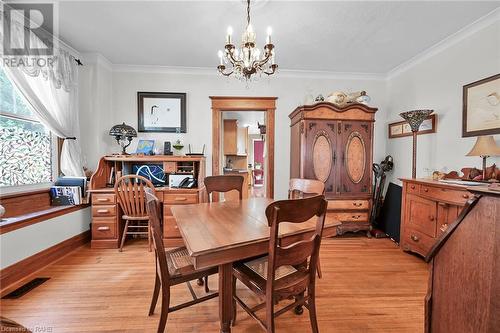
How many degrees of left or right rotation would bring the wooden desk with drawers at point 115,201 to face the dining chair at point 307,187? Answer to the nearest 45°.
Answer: approximately 45° to its left

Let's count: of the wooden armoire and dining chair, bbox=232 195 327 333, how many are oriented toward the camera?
1

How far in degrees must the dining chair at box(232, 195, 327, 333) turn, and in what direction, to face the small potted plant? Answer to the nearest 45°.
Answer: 0° — it already faces it

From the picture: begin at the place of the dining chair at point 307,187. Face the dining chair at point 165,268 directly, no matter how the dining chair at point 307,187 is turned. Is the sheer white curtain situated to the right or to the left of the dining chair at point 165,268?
right

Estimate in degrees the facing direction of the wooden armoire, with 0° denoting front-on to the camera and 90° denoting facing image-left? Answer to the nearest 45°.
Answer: approximately 0°

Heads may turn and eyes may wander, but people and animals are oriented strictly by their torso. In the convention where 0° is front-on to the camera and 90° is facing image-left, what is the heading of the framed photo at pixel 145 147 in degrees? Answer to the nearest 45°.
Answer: approximately 0°

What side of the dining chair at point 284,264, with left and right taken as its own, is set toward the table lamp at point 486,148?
right

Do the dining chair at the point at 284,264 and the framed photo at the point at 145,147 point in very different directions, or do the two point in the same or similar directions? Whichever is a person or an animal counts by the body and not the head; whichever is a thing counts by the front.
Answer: very different directions

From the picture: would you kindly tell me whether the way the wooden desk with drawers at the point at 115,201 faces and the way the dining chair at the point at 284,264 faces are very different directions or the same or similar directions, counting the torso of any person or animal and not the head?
very different directions

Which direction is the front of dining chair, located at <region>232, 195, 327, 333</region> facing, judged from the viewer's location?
facing away from the viewer and to the left of the viewer
